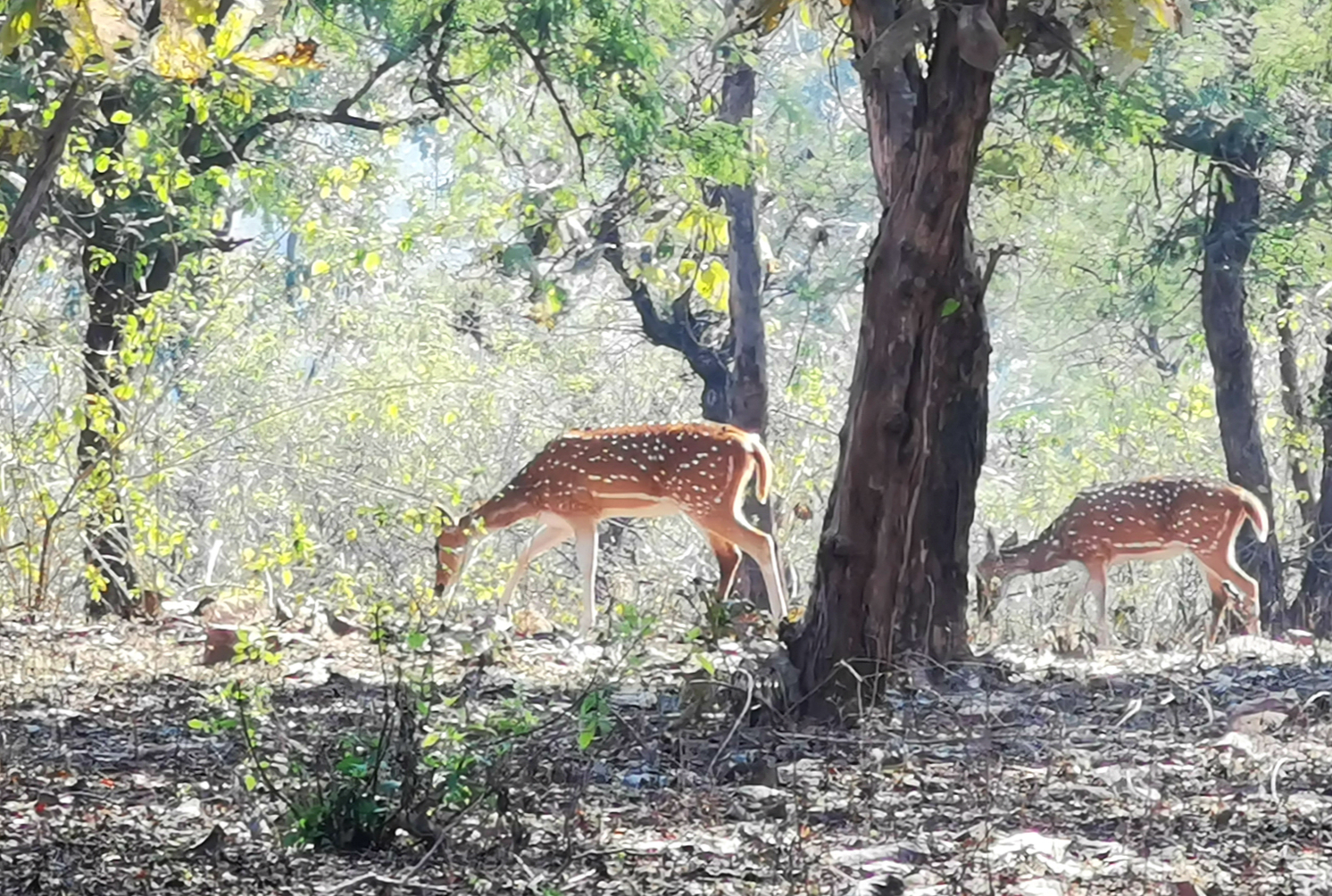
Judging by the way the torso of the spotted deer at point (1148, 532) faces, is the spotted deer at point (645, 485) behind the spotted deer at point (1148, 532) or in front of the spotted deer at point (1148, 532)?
in front

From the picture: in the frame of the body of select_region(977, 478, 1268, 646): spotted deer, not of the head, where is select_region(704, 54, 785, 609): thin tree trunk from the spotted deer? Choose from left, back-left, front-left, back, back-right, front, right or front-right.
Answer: front

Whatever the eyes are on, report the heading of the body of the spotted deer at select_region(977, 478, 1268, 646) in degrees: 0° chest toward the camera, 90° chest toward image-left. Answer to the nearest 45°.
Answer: approximately 90°

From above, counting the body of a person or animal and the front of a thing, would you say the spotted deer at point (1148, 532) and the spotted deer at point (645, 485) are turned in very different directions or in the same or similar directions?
same or similar directions

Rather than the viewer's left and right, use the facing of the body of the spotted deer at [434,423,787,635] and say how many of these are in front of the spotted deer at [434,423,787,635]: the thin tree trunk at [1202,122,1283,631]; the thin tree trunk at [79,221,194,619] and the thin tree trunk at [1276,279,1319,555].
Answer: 1

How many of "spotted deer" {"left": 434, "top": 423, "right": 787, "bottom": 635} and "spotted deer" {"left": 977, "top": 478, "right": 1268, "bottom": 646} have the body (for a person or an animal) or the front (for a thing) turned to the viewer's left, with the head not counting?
2

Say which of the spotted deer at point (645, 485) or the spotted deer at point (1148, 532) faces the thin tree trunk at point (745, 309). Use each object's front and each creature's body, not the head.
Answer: the spotted deer at point (1148, 532)

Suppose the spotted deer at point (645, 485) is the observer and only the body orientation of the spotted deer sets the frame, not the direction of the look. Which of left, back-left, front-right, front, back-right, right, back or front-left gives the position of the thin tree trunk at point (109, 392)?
front

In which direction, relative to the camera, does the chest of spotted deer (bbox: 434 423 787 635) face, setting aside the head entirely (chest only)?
to the viewer's left
